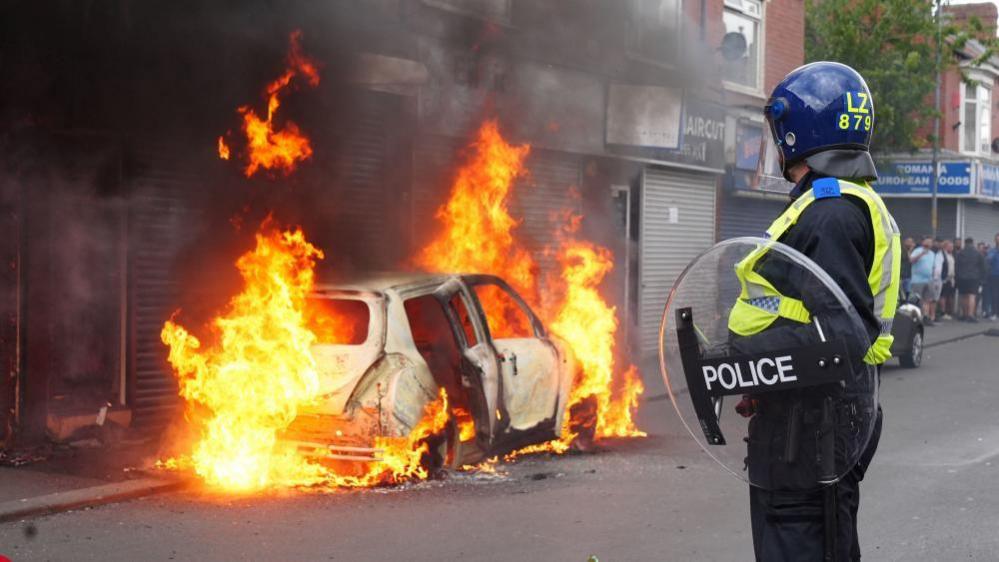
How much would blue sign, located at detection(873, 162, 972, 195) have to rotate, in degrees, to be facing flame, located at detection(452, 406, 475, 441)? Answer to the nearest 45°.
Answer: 0° — it already faces it

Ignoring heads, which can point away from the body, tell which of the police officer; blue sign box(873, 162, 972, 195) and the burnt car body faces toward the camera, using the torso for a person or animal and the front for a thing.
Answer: the blue sign

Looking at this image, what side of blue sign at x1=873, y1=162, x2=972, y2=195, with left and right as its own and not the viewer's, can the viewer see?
front

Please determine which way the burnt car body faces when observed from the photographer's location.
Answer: facing away from the viewer and to the right of the viewer

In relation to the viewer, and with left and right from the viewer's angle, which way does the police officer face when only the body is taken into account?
facing to the left of the viewer

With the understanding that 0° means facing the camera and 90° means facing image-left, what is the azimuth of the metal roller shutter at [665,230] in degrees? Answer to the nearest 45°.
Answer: approximately 315°

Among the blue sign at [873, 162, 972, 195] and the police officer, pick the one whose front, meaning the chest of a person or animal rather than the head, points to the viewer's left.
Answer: the police officer

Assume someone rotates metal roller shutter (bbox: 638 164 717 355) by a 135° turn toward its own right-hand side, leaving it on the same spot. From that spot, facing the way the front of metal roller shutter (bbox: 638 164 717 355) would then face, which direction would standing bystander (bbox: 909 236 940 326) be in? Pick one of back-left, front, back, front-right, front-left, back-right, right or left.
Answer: back-right

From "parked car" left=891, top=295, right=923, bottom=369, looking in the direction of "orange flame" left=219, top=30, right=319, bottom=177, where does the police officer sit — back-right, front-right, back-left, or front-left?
front-left

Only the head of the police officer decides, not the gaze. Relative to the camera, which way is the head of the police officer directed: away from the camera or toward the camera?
away from the camera

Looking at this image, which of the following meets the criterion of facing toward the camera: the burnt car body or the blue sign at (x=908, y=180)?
the blue sign

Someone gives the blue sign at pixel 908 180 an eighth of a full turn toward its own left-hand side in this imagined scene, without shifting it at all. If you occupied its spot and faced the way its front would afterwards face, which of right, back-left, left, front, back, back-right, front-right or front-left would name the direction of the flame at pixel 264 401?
front-right

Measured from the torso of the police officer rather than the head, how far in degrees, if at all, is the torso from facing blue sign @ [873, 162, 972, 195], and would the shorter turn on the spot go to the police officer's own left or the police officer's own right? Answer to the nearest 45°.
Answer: approximately 90° to the police officer's own right
